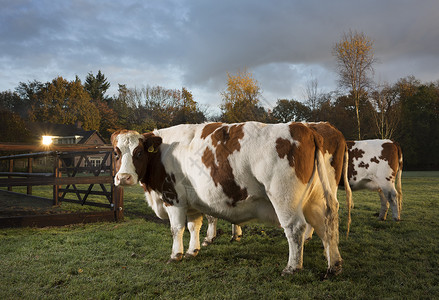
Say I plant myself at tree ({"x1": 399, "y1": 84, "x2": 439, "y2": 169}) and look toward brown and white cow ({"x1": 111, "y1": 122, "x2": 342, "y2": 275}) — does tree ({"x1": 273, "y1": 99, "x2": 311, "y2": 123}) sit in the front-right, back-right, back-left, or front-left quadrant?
front-right
